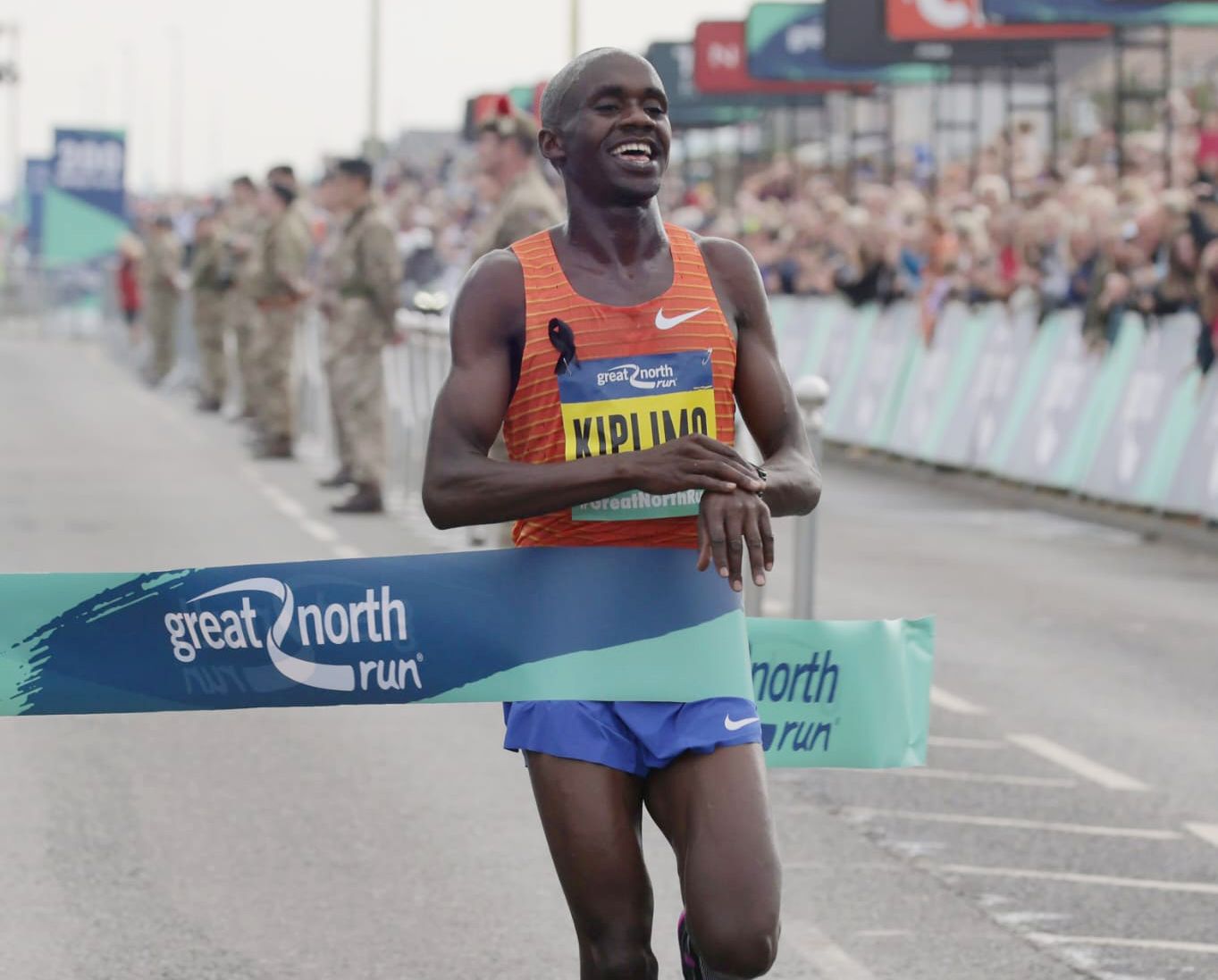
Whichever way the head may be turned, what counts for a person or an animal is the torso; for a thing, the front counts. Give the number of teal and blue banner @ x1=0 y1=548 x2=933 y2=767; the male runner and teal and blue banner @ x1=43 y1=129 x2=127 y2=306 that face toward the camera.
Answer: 3

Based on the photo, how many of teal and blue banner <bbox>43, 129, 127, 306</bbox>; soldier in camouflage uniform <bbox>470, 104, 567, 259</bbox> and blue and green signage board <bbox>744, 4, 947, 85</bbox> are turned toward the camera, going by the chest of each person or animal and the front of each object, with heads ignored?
2

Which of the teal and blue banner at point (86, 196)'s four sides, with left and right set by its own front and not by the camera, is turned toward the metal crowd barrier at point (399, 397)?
front

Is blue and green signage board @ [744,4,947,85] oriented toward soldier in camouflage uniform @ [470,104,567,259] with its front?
yes

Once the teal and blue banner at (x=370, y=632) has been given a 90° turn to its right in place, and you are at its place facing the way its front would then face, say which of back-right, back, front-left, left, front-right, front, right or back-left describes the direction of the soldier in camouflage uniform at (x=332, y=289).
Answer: right

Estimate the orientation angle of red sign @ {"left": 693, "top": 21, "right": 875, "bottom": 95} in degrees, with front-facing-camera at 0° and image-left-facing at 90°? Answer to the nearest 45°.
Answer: approximately 0°

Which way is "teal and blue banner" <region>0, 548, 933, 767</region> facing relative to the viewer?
toward the camera

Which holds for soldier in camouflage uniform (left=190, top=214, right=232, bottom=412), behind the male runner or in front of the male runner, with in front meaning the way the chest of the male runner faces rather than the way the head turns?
behind

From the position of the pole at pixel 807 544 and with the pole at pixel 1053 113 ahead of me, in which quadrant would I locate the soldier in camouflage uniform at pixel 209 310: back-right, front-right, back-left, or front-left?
front-left

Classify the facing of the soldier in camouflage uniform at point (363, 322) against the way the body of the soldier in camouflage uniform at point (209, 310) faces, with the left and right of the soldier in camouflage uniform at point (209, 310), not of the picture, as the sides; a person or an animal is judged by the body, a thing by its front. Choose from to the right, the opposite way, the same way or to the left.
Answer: the same way

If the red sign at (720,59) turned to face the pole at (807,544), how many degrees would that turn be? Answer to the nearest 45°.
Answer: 0° — it already faces it

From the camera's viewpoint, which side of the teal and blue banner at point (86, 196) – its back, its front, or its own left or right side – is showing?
front
